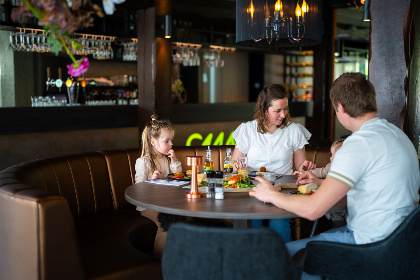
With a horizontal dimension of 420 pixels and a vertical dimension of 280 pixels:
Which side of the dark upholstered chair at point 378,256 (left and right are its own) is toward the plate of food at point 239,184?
front

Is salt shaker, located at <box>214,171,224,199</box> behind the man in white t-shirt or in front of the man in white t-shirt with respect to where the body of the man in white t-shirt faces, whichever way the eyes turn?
in front

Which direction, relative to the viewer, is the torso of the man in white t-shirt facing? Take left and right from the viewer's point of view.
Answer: facing away from the viewer and to the left of the viewer

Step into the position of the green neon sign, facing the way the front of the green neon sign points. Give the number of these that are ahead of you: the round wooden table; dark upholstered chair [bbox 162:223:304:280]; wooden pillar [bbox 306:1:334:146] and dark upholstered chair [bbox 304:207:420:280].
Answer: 3

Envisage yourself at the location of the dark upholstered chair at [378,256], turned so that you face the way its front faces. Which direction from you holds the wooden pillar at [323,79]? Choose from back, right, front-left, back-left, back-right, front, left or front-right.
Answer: front-right

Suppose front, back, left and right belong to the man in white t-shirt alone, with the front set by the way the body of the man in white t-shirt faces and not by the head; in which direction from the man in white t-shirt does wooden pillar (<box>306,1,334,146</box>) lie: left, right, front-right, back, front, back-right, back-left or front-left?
front-right

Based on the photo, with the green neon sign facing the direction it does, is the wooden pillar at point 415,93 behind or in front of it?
in front

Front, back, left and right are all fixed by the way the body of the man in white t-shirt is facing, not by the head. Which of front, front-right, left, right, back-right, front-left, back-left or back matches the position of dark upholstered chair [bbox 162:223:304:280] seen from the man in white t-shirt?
left

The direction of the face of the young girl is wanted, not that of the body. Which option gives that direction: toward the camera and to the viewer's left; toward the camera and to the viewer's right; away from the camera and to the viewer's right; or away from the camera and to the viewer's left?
toward the camera and to the viewer's right

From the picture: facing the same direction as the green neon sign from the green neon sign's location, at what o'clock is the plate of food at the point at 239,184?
The plate of food is roughly at 12 o'clock from the green neon sign.

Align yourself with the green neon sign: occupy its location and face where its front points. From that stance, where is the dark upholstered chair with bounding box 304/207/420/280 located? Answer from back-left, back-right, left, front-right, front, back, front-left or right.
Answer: front

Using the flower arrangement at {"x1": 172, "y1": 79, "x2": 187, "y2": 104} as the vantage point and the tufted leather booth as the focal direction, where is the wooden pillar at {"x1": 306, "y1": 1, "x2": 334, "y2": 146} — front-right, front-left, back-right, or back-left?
front-left

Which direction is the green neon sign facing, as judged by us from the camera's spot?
facing the viewer

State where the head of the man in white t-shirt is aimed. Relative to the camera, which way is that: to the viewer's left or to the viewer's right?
to the viewer's left
